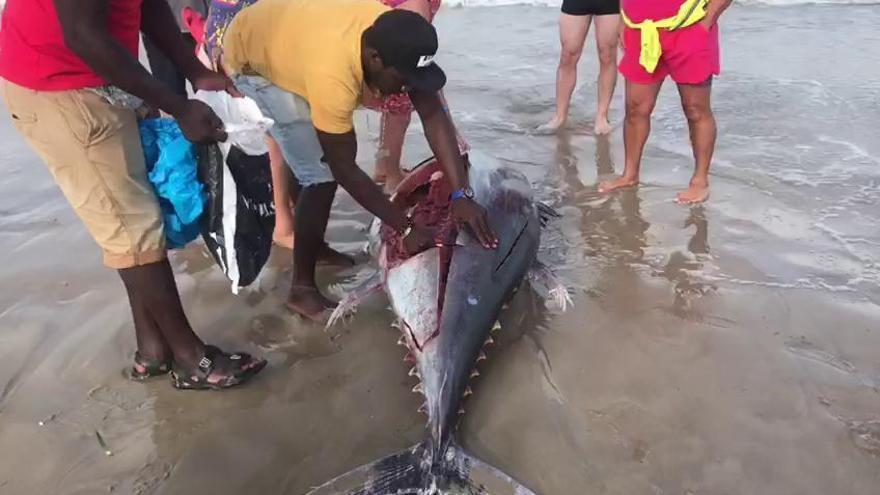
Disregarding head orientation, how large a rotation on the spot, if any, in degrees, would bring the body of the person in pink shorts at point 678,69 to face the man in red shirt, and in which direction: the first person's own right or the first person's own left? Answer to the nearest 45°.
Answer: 0° — they already face them

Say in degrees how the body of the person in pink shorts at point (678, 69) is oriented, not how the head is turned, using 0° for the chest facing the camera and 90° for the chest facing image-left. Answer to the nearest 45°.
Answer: approximately 45°

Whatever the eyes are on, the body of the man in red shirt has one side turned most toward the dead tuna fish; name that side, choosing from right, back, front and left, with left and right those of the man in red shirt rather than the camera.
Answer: front

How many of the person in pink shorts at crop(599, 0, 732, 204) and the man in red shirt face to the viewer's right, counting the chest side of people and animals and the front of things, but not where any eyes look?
1

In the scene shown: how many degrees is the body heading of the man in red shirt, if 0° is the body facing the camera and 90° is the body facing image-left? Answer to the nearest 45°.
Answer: approximately 270°

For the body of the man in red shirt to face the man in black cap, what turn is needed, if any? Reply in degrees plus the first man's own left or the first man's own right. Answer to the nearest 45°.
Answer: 0° — they already face them

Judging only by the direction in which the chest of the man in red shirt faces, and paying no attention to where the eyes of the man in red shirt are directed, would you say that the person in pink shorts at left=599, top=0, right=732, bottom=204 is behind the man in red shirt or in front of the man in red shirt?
in front

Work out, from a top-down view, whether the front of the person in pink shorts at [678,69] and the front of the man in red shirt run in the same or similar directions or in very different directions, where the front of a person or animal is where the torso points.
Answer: very different directions

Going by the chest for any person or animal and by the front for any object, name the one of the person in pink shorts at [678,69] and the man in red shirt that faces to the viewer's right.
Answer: the man in red shirt
